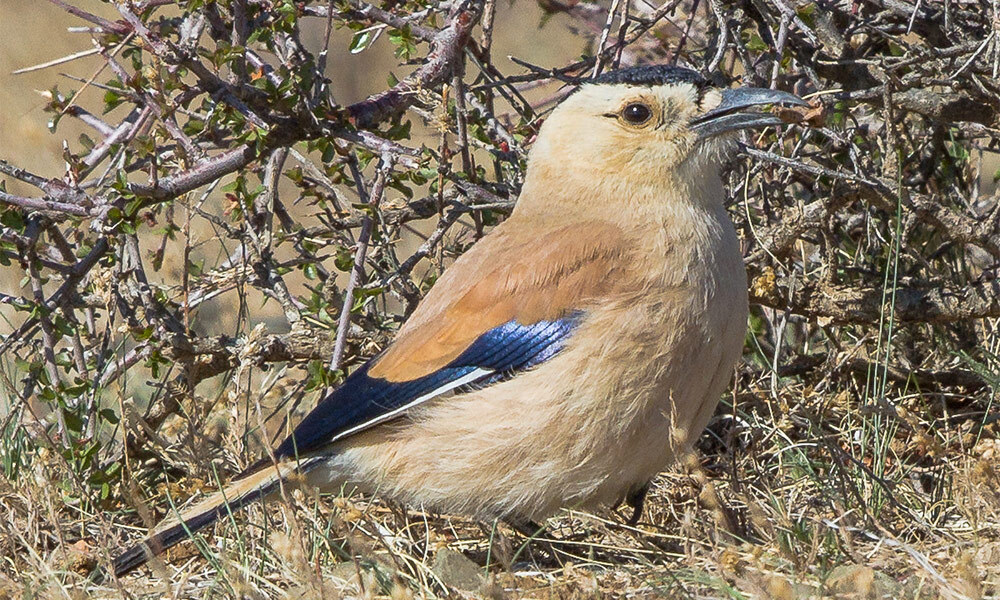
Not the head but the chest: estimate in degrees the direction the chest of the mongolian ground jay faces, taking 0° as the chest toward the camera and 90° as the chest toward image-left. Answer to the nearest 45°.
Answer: approximately 270°

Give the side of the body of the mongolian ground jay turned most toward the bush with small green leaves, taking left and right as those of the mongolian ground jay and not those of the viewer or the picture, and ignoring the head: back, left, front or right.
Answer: left
